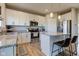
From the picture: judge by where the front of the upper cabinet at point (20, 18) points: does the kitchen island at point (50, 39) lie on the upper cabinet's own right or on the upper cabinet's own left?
on the upper cabinet's own left

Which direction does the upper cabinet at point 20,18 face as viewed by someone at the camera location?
facing the viewer and to the right of the viewer
